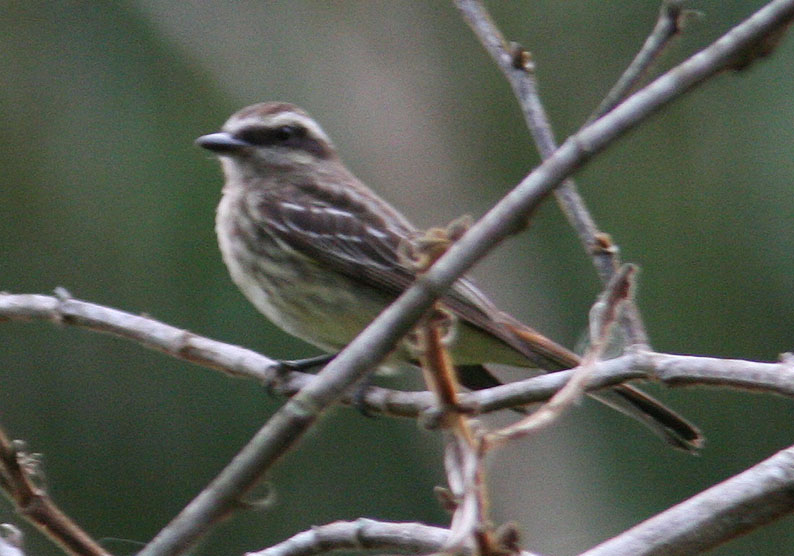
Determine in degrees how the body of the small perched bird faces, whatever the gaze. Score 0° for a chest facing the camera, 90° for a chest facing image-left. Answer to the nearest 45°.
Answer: approximately 90°

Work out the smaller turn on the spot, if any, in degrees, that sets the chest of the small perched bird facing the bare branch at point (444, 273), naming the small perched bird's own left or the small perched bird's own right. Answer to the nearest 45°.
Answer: approximately 90° to the small perched bird's own left

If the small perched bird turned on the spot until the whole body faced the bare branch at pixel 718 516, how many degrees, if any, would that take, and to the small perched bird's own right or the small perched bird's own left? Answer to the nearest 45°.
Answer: approximately 135° to the small perched bird's own left

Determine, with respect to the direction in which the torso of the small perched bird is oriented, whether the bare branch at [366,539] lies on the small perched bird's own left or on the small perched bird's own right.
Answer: on the small perched bird's own left
